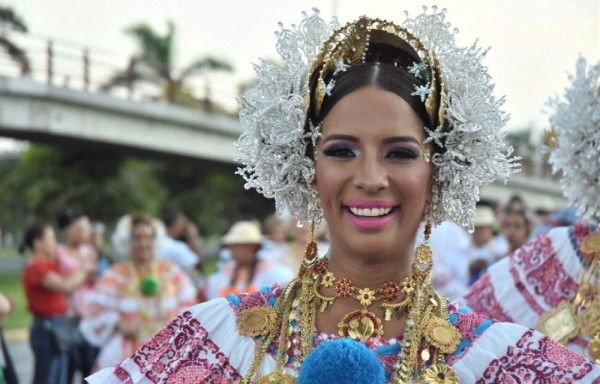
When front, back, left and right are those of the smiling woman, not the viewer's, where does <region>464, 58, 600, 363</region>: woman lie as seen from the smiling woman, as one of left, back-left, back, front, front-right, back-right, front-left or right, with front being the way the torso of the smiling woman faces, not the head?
back-left

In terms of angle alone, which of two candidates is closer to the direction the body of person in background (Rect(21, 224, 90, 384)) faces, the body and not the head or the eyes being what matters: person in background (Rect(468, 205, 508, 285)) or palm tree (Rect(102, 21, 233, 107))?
the person in background

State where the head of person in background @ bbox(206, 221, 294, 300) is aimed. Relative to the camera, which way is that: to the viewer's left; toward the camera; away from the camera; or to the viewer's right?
toward the camera

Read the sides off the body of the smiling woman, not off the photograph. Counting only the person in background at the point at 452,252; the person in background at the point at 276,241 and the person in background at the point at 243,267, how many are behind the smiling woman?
3

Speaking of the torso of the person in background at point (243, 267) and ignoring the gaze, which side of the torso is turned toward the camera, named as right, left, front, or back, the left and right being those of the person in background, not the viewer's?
front

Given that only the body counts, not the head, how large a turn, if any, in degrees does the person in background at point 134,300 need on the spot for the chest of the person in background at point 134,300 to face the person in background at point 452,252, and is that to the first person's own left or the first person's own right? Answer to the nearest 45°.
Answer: approximately 90° to the first person's own left

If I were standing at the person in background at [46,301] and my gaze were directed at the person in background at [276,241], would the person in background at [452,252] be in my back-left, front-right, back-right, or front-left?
front-right

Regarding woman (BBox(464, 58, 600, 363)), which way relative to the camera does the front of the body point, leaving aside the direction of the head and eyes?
toward the camera

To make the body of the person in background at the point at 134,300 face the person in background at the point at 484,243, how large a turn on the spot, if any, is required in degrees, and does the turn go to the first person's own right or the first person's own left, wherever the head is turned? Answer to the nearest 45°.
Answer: approximately 90° to the first person's own left

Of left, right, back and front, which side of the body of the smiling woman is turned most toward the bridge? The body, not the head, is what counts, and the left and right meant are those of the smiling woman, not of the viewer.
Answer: back

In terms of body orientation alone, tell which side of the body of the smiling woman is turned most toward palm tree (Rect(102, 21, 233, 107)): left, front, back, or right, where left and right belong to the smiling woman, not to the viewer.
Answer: back

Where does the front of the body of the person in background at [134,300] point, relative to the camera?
toward the camera
